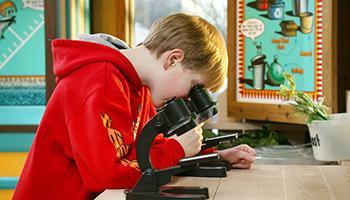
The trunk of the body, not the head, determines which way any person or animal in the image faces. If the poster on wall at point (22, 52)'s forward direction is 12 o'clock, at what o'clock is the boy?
The boy is roughly at 12 o'clock from the poster on wall.

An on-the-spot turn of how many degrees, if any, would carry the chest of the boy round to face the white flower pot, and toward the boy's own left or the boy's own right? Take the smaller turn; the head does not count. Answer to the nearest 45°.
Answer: approximately 45° to the boy's own left

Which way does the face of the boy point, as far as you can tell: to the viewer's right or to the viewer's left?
to the viewer's right

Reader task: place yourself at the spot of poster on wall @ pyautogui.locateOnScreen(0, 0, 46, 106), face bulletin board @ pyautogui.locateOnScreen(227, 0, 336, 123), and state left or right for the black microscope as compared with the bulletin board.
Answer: right

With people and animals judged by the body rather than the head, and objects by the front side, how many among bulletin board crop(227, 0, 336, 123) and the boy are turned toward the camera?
1

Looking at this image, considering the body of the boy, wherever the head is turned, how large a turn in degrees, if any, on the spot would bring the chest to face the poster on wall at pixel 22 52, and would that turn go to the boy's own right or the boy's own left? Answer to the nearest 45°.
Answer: approximately 90° to the boy's own left

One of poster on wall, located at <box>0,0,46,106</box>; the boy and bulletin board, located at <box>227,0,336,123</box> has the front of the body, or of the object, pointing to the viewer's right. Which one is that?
the boy

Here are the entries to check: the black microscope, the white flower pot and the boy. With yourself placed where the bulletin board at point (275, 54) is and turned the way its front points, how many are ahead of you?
3

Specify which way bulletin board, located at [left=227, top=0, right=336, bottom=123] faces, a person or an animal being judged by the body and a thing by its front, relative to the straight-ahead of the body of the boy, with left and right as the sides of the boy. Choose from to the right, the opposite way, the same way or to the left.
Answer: to the right

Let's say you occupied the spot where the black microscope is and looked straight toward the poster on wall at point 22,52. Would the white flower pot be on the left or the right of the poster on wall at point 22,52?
right

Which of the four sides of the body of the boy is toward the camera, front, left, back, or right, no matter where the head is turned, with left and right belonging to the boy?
right

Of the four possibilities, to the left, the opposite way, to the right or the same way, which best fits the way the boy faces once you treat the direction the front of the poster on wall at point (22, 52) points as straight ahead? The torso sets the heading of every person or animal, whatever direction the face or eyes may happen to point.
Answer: to the left
